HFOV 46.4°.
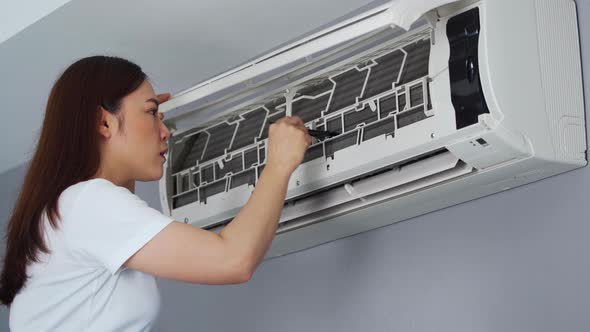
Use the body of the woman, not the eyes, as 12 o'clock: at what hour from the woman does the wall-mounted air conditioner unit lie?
The wall-mounted air conditioner unit is roughly at 12 o'clock from the woman.

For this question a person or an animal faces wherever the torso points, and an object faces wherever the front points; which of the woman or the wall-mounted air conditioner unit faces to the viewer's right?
the woman

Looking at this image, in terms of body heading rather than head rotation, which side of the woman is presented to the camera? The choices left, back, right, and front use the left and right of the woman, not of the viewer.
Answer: right

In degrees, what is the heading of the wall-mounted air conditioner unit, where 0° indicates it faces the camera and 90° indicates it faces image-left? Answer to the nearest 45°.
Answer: approximately 45°

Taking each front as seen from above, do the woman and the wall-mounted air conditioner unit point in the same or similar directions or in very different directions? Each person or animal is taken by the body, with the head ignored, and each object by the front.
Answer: very different directions

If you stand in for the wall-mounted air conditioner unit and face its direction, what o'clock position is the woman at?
The woman is roughly at 1 o'clock from the wall-mounted air conditioner unit.

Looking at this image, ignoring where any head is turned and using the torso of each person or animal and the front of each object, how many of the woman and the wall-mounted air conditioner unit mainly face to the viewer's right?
1

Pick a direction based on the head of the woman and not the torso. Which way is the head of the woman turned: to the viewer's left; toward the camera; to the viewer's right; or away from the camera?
to the viewer's right
